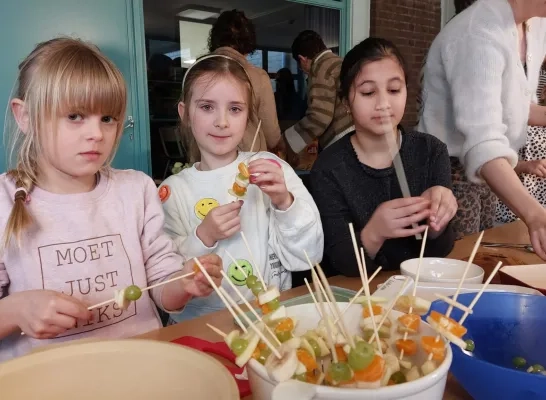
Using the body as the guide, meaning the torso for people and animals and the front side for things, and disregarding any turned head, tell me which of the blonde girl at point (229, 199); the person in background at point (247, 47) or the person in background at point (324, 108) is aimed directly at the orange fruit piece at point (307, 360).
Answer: the blonde girl

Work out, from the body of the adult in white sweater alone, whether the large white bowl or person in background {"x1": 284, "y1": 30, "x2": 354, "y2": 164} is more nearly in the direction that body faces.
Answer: the large white bowl

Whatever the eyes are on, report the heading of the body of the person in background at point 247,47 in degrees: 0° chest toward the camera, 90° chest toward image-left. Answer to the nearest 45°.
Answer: approximately 180°

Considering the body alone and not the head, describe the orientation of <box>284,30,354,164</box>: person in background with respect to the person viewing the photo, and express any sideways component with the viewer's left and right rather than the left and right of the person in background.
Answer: facing to the left of the viewer

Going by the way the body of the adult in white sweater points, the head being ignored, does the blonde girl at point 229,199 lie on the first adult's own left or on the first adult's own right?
on the first adult's own right

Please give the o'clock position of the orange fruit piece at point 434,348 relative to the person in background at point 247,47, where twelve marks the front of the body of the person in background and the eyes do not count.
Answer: The orange fruit piece is roughly at 6 o'clock from the person in background.

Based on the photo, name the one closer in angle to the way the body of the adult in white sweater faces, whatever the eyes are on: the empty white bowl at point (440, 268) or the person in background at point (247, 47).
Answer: the empty white bowl

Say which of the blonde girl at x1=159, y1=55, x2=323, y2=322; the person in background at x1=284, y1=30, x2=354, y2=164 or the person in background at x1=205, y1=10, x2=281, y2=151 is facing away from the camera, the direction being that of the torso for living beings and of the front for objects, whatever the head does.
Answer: the person in background at x1=205, y1=10, x2=281, y2=151

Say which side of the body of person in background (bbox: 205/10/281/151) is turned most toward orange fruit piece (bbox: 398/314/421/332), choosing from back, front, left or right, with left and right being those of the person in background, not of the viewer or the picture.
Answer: back

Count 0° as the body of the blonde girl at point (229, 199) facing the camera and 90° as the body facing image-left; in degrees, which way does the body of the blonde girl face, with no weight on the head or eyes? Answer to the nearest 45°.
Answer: approximately 0°

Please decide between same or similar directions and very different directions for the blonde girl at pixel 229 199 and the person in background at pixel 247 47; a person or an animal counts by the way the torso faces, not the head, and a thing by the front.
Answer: very different directions
